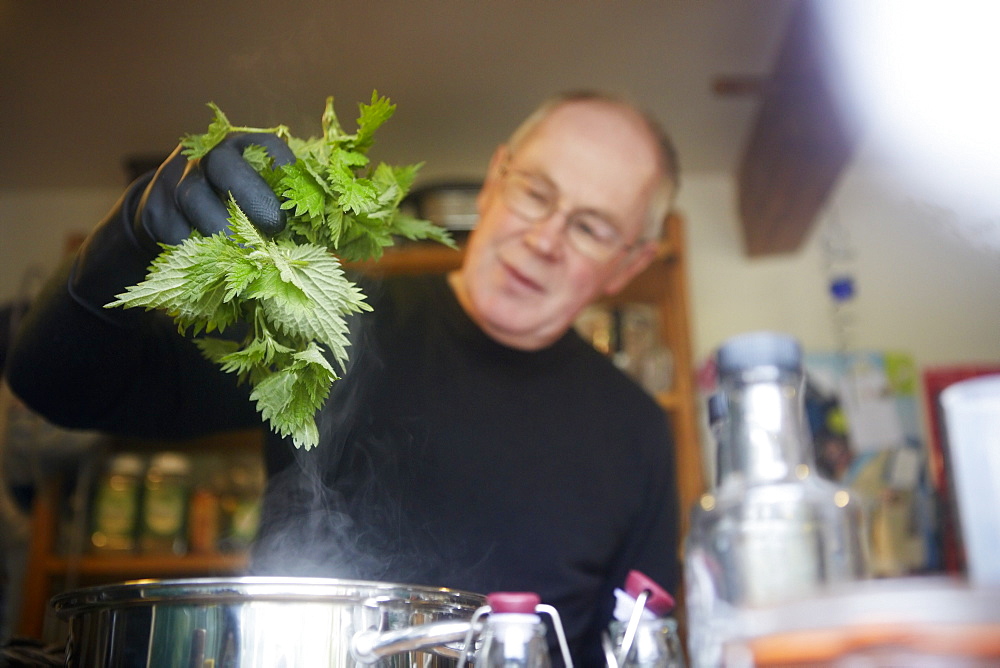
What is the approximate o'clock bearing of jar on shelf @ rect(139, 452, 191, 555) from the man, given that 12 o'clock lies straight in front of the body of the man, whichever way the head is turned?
The jar on shelf is roughly at 5 o'clock from the man.

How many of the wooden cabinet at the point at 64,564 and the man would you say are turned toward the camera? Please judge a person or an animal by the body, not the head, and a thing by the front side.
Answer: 2

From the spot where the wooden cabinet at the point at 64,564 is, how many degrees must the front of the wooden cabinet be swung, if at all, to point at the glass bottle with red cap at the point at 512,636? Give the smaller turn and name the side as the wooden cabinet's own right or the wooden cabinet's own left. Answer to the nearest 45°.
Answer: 0° — it already faces it

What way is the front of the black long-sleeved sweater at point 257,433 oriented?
toward the camera

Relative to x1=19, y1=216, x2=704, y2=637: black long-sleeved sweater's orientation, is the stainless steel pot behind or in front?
in front

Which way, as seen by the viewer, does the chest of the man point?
toward the camera

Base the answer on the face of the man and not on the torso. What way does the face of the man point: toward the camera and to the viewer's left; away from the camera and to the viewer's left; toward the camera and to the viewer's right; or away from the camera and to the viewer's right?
toward the camera and to the viewer's left

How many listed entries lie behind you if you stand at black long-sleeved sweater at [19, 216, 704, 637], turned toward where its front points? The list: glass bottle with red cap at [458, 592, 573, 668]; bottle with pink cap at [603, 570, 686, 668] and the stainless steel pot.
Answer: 0

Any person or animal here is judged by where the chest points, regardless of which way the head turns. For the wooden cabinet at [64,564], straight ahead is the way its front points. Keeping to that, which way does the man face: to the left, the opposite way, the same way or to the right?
the same way

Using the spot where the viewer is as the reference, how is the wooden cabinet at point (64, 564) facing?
facing the viewer

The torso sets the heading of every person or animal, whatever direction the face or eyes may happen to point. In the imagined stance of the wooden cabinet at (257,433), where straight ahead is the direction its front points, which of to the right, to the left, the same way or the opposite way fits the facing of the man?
the same way

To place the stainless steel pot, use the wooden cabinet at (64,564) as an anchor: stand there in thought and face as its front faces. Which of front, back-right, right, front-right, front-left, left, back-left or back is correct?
front

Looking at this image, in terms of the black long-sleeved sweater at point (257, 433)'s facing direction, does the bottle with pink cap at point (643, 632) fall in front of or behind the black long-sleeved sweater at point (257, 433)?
in front

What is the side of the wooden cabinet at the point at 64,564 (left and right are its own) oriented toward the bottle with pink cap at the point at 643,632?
front
